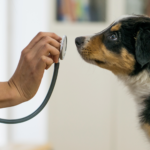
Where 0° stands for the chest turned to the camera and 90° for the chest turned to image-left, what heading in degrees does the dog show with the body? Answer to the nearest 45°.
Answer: approximately 90°
